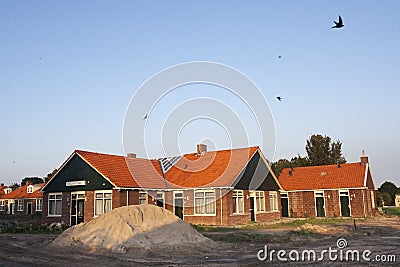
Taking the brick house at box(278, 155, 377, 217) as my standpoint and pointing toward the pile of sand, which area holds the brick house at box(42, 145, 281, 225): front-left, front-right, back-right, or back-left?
front-right

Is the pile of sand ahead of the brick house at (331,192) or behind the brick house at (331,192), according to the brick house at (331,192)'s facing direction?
ahead

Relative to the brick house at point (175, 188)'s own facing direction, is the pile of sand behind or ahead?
ahead

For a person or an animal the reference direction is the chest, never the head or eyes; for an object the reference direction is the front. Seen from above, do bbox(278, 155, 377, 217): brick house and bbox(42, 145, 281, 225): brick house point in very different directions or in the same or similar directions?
same or similar directions

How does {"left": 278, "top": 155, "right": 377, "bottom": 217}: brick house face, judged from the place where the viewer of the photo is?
facing the viewer

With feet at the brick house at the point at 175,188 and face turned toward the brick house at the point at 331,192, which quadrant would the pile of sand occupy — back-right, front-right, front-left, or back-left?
back-right

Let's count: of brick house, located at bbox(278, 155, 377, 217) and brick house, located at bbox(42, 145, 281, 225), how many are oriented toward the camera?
2

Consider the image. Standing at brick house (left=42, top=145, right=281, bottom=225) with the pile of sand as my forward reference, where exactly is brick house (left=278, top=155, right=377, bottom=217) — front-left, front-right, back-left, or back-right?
back-left

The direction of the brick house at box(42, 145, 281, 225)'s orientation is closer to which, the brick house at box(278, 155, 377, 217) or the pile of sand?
the pile of sand

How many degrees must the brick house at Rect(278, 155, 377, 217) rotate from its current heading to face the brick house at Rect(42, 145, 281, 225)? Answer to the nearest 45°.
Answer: approximately 45° to its right

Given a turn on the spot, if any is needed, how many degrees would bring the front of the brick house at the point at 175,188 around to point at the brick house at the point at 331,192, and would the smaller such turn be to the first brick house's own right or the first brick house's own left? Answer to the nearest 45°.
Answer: approximately 90° to the first brick house's own left
